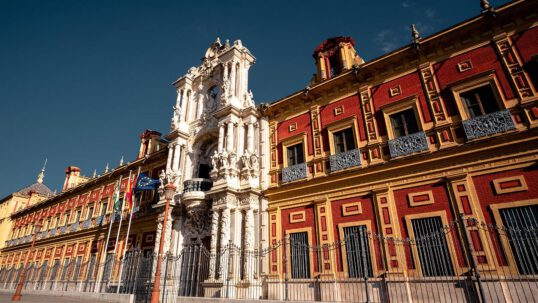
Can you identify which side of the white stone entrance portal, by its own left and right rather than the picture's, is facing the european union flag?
right

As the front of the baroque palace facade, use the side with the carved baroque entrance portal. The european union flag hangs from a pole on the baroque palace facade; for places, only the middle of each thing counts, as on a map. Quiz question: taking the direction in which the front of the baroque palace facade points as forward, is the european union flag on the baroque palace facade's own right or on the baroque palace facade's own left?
on the baroque palace facade's own right

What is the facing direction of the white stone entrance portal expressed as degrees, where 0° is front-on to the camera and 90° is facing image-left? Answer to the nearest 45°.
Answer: approximately 45°

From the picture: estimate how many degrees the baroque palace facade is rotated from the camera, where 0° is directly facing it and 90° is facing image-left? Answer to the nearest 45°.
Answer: approximately 45°
